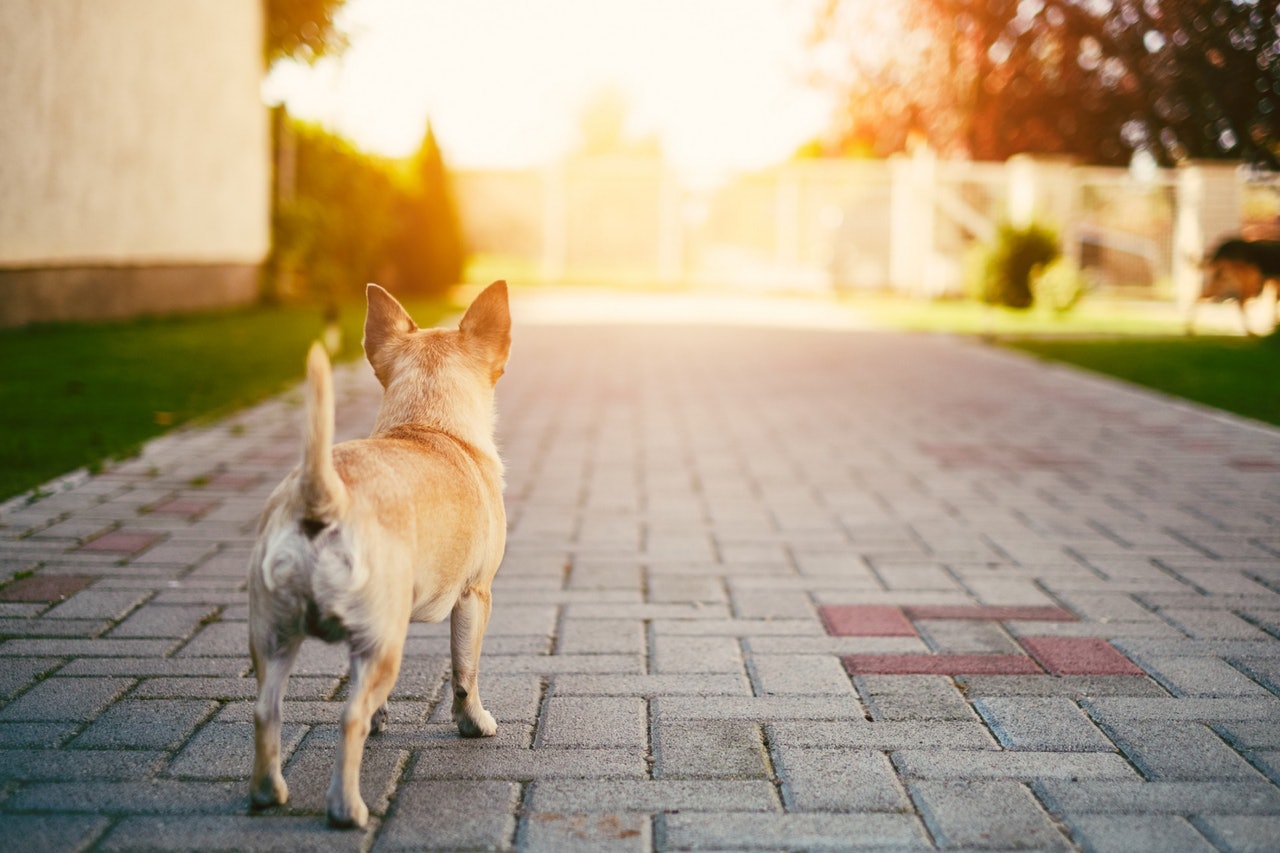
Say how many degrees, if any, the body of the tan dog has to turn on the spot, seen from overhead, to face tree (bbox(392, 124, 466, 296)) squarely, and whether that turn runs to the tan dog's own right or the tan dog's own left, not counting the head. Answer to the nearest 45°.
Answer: approximately 45° to the tan dog's own left

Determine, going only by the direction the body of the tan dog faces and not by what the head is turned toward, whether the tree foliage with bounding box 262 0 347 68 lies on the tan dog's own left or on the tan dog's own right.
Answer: on the tan dog's own left

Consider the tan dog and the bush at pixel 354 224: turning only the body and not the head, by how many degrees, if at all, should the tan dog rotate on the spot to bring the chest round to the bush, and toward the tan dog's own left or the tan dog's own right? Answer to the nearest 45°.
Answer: approximately 45° to the tan dog's own left

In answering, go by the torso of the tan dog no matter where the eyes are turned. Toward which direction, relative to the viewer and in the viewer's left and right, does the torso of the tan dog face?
facing away from the viewer and to the right of the viewer

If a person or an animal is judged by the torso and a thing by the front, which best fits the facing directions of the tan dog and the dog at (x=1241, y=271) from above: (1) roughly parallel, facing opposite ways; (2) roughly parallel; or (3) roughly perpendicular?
roughly perpendicular
